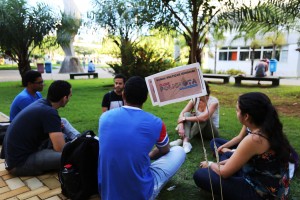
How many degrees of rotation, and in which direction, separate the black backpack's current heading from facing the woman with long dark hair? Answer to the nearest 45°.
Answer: approximately 90° to its left

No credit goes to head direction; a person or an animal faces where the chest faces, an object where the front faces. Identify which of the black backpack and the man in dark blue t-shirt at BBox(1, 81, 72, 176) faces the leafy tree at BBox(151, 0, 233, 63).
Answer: the man in dark blue t-shirt

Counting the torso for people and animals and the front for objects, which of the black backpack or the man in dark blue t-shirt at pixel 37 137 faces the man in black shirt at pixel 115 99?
the man in dark blue t-shirt

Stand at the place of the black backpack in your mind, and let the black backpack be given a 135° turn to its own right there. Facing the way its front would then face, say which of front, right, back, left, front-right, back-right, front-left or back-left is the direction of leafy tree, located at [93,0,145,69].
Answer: front

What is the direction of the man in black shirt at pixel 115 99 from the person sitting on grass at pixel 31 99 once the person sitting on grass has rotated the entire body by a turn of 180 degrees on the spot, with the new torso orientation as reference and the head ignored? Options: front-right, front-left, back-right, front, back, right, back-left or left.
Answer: back

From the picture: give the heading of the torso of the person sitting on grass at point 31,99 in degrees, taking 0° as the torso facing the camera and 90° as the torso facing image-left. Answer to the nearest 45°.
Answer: approximately 270°

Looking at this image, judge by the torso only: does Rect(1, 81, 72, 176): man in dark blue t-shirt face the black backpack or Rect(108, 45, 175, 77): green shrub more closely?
the green shrub

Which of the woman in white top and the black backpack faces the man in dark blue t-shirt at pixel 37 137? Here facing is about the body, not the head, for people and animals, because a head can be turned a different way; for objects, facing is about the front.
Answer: the woman in white top

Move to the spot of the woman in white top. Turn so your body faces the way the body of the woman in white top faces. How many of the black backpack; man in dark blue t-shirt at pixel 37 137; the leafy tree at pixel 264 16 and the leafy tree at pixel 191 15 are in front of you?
2

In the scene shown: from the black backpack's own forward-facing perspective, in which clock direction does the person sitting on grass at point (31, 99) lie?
The person sitting on grass is roughly at 4 o'clock from the black backpack.

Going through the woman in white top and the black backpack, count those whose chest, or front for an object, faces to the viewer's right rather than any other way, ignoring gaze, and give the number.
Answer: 0

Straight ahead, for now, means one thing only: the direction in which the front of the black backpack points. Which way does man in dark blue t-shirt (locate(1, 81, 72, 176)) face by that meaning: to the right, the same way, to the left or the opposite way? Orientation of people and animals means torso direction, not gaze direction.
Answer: the opposite way

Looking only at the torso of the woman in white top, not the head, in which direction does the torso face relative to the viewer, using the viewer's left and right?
facing the viewer and to the left of the viewer

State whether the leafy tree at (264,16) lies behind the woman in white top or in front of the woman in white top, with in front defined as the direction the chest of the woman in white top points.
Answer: behind

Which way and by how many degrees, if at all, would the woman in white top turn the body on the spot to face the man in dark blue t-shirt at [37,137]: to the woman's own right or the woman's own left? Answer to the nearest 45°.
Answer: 0° — they already face them

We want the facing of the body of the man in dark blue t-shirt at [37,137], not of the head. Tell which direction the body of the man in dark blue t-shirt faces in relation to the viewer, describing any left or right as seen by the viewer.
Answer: facing away from the viewer and to the right of the viewer
